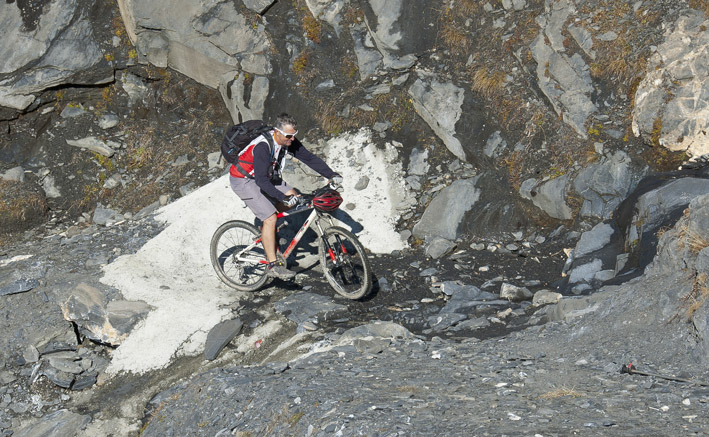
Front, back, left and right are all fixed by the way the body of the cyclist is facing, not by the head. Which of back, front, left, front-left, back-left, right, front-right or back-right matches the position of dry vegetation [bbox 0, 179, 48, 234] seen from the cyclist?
back

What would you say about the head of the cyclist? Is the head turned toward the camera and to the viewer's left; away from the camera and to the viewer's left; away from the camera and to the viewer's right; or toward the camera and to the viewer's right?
toward the camera and to the viewer's right

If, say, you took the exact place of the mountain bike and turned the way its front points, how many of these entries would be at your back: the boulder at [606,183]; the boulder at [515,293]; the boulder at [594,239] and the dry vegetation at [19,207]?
1

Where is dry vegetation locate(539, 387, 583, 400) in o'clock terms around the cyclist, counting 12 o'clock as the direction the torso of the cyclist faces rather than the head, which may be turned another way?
The dry vegetation is roughly at 1 o'clock from the cyclist.

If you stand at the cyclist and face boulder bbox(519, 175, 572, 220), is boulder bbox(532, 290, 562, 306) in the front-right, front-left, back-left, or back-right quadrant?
front-right

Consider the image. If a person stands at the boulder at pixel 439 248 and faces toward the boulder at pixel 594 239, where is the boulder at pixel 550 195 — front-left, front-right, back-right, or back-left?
front-left

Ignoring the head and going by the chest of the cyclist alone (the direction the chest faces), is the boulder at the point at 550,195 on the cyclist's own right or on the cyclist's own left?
on the cyclist's own left

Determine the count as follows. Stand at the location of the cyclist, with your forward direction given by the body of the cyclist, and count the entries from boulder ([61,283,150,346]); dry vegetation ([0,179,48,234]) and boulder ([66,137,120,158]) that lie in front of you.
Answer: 0

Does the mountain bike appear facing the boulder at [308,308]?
no

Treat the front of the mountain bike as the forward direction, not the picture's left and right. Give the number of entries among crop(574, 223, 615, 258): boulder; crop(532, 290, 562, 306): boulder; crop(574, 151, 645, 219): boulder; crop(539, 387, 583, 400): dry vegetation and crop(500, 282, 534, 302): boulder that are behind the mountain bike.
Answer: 0

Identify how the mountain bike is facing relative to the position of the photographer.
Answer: facing the viewer and to the right of the viewer

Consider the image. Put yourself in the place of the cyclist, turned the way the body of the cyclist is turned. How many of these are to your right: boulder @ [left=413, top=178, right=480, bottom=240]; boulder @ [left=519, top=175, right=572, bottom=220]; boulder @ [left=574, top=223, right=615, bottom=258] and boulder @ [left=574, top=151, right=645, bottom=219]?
0

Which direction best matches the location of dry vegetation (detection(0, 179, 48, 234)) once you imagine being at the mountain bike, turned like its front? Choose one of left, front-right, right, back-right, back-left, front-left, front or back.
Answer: back

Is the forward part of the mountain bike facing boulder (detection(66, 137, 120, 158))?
no
